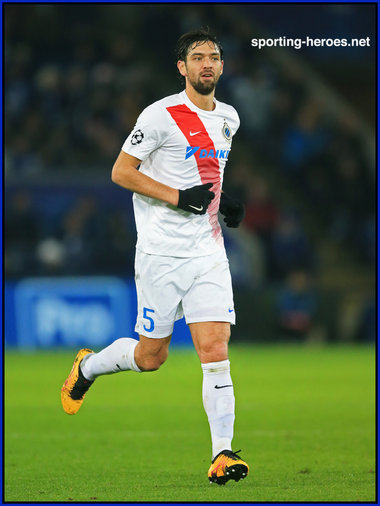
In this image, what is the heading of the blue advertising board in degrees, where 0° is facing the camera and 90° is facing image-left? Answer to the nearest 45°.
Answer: approximately 0°

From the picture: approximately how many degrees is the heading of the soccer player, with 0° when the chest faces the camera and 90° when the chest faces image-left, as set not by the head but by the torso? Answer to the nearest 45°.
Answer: approximately 315°

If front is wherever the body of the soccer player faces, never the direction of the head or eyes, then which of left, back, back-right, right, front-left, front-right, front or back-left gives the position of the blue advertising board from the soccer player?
back-left

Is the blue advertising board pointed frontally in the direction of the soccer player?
yes
